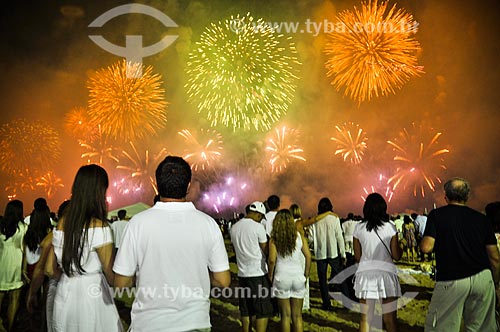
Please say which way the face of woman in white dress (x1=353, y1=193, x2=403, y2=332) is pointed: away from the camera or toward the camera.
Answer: away from the camera

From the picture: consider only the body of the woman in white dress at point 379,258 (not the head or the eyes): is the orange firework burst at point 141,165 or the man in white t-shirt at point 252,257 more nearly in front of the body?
the orange firework burst

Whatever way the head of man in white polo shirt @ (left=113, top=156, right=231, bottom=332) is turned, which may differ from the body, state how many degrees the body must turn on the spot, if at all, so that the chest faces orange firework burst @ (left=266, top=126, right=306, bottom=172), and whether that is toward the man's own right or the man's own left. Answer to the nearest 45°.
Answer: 0° — they already face it

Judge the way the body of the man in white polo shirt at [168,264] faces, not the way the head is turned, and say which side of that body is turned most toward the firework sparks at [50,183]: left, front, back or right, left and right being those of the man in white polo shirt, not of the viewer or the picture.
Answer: front

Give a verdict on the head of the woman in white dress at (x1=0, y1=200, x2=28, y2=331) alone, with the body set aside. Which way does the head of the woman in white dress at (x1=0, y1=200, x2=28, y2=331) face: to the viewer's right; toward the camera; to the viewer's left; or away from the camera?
away from the camera

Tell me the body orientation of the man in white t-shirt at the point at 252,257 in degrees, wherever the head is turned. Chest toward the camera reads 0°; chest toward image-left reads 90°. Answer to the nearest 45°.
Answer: approximately 225°

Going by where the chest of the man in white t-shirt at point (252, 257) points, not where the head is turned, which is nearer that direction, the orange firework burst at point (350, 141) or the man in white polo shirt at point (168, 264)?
the orange firework burst

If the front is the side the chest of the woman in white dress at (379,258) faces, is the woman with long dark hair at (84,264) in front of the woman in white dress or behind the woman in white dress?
behind

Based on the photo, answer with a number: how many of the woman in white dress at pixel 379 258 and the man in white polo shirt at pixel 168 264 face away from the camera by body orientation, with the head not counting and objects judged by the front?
2

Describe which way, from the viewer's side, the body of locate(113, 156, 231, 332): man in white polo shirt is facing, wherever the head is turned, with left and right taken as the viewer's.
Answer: facing away from the viewer

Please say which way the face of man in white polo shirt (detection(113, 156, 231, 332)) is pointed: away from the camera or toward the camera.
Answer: away from the camera

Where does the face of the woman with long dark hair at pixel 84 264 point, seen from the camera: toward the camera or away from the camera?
away from the camera

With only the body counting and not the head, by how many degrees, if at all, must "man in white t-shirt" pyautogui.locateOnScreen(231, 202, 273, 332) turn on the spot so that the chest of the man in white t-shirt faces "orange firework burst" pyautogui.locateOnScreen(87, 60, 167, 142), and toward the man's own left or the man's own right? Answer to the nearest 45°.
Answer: approximately 45° to the man's own left

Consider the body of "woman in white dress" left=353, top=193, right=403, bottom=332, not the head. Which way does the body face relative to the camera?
away from the camera

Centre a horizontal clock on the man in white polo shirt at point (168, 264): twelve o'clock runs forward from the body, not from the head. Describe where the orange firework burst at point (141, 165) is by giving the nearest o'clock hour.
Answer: The orange firework burst is roughly at 12 o'clock from the man in white polo shirt.
